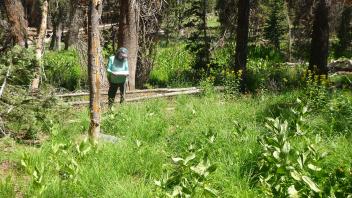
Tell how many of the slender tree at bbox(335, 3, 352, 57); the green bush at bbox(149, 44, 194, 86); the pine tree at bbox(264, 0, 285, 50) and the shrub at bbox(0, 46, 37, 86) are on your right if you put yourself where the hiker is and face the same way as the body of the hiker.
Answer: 1

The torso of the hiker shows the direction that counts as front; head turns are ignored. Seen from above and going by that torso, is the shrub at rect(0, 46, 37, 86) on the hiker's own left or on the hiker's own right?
on the hiker's own right

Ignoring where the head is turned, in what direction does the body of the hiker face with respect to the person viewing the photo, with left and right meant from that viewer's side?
facing the viewer and to the right of the viewer

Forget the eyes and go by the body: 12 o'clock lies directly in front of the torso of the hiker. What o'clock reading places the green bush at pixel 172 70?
The green bush is roughly at 8 o'clock from the hiker.

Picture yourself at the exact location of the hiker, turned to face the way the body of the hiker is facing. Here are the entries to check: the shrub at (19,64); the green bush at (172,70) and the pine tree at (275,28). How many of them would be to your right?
1

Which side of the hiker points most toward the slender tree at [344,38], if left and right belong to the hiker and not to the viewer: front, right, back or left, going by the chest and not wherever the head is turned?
left
